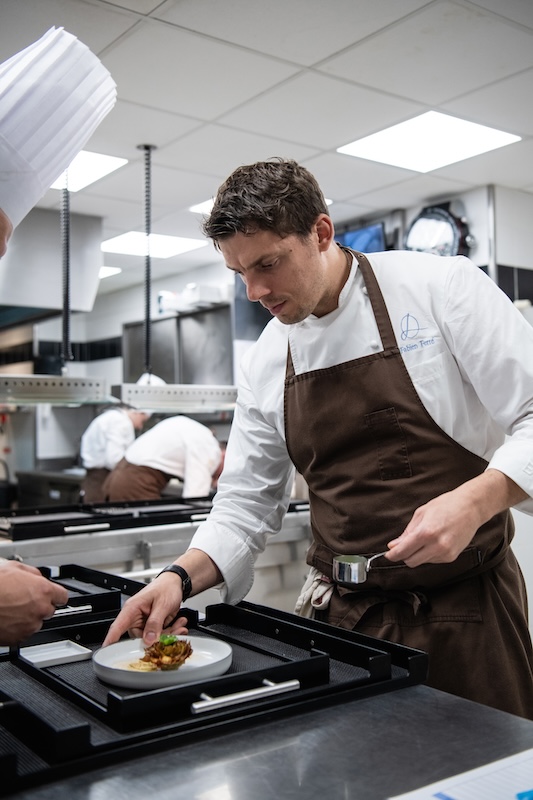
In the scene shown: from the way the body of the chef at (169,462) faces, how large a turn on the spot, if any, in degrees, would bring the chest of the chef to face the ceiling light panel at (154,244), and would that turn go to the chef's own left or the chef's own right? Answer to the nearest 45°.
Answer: approximately 90° to the chef's own left

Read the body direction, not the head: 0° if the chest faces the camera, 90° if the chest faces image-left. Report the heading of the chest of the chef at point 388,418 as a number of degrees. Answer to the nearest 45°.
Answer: approximately 45°

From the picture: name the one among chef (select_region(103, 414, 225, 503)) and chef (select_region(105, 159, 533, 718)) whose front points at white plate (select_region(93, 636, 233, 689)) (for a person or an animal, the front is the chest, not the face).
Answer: chef (select_region(105, 159, 533, 718))

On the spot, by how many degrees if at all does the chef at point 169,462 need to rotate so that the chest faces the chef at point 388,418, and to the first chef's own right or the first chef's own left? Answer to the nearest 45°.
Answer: approximately 90° to the first chef's own right

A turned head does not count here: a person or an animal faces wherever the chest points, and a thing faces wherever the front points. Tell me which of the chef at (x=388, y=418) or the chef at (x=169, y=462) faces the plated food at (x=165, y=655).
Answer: the chef at (x=388, y=418)

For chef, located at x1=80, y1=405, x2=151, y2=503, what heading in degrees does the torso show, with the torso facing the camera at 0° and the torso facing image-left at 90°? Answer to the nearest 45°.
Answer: approximately 270°

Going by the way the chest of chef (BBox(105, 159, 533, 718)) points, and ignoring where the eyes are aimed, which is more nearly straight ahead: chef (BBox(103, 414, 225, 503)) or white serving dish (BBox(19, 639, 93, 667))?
the white serving dish
